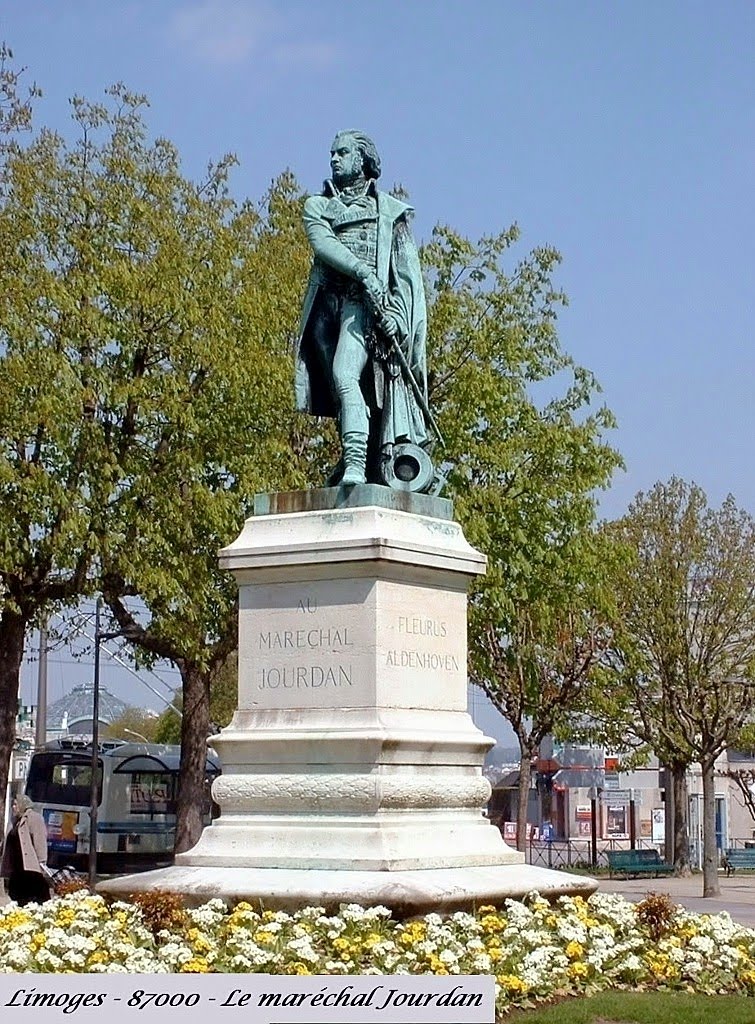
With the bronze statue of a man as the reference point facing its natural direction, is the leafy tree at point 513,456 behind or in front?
behind

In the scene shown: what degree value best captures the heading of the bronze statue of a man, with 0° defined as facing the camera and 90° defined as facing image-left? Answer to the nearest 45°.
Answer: approximately 0°

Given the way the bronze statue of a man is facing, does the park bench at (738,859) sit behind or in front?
behind

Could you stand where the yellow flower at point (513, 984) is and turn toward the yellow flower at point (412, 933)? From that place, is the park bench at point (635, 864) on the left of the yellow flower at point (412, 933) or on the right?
right
